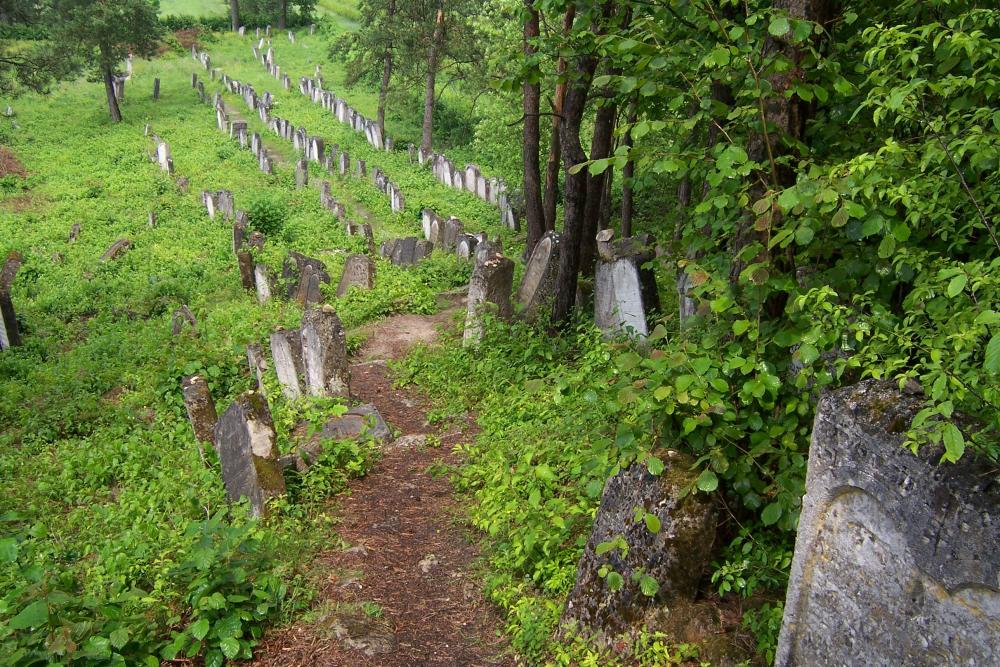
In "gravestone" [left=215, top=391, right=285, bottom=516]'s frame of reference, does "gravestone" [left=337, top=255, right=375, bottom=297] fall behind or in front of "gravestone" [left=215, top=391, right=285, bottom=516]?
behind

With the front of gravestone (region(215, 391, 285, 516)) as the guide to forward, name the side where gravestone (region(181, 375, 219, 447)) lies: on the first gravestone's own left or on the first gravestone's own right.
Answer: on the first gravestone's own right

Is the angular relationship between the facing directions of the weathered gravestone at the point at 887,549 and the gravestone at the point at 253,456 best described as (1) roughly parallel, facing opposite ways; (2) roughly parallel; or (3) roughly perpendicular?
roughly parallel

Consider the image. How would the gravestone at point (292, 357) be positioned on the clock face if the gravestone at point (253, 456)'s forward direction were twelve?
the gravestone at point (292, 357) is roughly at 5 o'clock from the gravestone at point (253, 456).

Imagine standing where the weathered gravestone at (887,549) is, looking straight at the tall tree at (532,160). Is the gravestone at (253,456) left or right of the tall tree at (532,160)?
left

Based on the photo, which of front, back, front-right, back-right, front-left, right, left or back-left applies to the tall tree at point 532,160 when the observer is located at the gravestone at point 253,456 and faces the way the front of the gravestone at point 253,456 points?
back

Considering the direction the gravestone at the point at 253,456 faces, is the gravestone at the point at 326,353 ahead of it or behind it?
behind

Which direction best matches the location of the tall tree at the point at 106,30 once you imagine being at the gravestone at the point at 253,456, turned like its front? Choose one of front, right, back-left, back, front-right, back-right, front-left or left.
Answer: back-right

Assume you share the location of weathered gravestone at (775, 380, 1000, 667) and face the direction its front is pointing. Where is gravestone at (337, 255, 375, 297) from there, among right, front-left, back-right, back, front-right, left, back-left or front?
back-right

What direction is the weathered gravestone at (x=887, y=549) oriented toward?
toward the camera

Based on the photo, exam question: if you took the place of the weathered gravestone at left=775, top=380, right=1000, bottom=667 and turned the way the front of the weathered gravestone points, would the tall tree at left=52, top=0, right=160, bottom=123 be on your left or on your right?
on your right

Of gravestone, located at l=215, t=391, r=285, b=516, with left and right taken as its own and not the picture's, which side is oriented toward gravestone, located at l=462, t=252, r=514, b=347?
back
